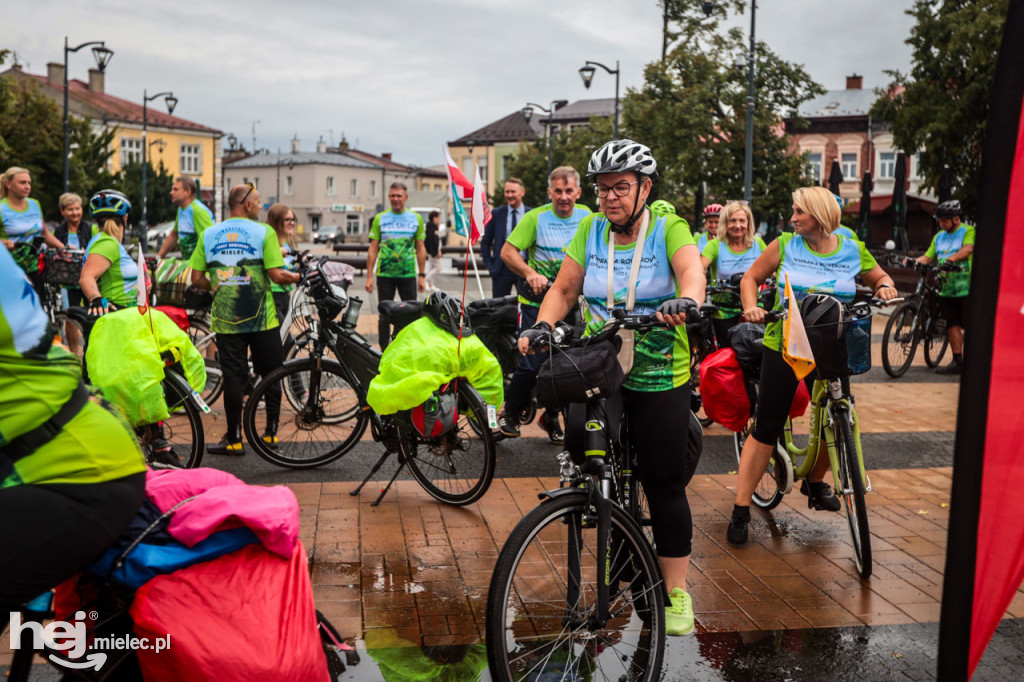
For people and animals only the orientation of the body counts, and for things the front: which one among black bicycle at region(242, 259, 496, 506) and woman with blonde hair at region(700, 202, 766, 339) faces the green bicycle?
the woman with blonde hair

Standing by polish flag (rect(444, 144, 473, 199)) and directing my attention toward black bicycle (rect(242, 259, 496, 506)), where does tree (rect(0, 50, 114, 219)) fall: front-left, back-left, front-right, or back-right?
back-right

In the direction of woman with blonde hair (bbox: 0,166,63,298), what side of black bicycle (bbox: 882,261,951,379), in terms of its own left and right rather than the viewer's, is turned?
front

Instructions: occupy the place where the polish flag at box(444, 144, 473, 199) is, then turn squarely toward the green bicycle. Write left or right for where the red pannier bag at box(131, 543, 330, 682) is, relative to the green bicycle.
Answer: right

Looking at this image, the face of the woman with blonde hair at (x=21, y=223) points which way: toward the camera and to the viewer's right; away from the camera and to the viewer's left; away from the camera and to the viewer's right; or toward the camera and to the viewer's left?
toward the camera and to the viewer's right

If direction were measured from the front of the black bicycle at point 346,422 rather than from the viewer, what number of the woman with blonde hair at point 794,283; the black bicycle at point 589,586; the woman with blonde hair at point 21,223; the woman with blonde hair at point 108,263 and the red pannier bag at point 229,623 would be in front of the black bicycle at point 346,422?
2

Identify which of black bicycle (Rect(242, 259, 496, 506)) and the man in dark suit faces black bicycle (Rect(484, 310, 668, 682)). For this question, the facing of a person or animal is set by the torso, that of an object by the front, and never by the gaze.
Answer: the man in dark suit

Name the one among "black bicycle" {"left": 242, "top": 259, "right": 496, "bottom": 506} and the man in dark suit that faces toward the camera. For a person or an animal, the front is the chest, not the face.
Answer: the man in dark suit

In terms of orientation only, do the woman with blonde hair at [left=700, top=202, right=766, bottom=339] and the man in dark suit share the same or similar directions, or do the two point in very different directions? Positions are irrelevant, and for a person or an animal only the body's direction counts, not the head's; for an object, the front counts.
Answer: same or similar directions

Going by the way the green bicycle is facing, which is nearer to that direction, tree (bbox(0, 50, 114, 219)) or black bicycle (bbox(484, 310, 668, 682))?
the black bicycle

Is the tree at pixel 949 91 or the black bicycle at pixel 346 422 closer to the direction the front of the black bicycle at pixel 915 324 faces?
the black bicycle

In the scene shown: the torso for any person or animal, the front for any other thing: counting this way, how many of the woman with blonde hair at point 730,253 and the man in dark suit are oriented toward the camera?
2

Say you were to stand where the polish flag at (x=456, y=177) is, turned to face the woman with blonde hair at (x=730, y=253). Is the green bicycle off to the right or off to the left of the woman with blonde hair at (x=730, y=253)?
right

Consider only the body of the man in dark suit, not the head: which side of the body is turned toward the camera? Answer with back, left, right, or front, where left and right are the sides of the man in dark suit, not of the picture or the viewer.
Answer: front

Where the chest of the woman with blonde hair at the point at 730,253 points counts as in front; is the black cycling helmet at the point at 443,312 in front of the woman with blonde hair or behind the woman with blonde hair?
in front

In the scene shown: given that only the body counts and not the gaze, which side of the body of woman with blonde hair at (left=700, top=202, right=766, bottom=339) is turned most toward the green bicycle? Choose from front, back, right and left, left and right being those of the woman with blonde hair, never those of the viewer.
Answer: front

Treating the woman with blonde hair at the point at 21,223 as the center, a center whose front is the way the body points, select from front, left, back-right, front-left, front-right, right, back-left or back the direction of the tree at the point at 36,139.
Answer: back-left

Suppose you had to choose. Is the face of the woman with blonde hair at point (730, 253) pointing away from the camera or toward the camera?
toward the camera

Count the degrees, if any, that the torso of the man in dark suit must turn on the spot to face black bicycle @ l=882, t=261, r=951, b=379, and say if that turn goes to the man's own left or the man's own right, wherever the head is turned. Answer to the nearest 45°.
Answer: approximately 90° to the man's own left

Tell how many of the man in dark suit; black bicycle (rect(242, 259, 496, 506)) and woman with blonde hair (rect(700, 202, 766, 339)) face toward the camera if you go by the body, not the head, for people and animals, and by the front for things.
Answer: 2

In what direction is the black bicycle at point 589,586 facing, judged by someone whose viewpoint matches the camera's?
facing the viewer and to the left of the viewer
